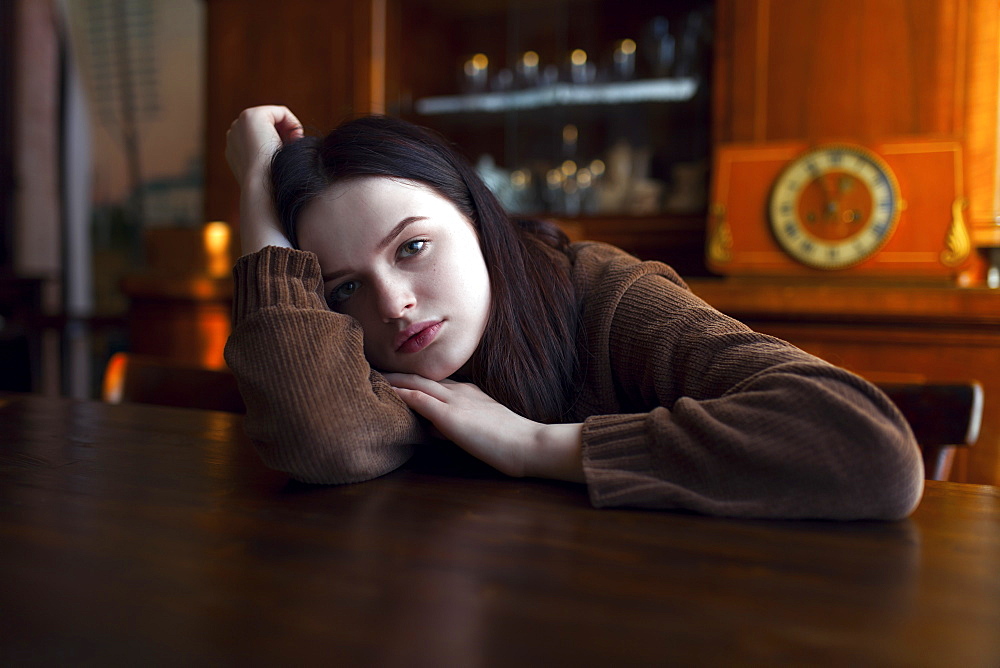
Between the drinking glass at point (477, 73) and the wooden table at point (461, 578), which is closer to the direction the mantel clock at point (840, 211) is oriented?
the wooden table

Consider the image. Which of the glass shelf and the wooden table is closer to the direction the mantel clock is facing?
the wooden table

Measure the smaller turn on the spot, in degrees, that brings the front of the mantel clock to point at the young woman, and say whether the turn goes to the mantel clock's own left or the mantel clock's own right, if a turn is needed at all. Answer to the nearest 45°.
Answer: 0° — it already faces them

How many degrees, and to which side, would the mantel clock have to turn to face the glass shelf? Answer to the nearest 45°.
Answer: approximately 135° to its right

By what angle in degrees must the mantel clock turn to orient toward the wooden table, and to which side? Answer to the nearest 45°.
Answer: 0° — it already faces it

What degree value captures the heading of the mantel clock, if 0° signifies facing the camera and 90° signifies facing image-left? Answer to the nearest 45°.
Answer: approximately 0°
